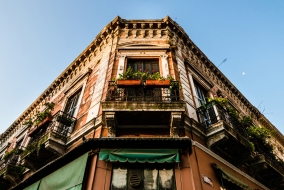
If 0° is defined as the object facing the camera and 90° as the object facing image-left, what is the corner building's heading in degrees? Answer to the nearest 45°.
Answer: approximately 0°
